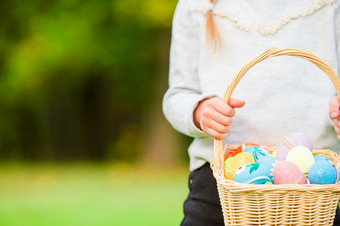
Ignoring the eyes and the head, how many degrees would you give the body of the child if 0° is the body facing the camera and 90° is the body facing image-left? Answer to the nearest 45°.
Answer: approximately 0°
